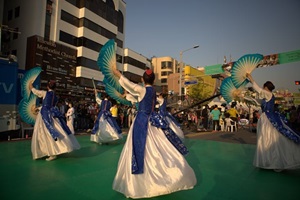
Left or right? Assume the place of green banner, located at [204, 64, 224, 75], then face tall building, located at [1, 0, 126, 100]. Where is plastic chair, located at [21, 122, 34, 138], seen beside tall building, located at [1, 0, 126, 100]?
left

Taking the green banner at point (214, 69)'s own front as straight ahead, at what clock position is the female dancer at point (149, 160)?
The female dancer is roughly at 12 o'clock from the green banner.

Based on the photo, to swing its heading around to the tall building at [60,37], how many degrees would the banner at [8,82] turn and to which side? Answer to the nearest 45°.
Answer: approximately 180°

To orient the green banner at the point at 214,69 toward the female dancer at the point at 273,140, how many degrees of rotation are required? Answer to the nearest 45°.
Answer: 0° — it already faces them

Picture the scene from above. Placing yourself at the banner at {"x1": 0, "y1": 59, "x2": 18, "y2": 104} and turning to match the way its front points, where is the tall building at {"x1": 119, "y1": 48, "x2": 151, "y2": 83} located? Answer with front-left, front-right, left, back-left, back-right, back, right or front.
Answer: back-left

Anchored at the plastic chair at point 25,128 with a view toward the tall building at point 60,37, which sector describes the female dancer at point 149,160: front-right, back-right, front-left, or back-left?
back-right

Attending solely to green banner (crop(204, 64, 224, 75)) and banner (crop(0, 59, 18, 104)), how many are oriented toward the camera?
2

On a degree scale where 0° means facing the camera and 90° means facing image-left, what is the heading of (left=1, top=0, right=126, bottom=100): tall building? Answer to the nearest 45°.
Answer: approximately 315°

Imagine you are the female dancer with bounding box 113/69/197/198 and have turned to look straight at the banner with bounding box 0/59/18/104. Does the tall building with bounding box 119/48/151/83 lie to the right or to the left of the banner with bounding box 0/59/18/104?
right

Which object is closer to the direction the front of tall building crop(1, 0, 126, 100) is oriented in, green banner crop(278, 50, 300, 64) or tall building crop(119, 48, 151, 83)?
the green banner
